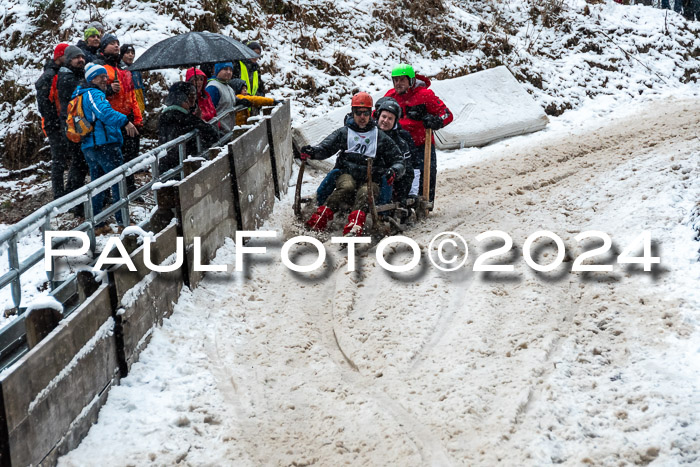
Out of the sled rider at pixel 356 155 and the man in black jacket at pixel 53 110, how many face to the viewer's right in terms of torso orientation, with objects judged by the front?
1

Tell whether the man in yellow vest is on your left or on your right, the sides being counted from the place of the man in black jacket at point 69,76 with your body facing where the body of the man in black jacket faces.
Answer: on your left

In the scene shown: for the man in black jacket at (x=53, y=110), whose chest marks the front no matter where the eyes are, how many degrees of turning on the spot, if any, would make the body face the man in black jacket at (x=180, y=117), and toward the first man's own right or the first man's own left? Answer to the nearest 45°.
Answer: approximately 45° to the first man's own right

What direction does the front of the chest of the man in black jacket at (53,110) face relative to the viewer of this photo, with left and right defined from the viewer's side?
facing to the right of the viewer

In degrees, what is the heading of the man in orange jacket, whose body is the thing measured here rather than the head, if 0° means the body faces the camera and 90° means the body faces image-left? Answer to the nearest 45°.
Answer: approximately 315°

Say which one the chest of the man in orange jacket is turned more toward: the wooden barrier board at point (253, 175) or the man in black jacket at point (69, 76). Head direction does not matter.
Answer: the wooden barrier board
